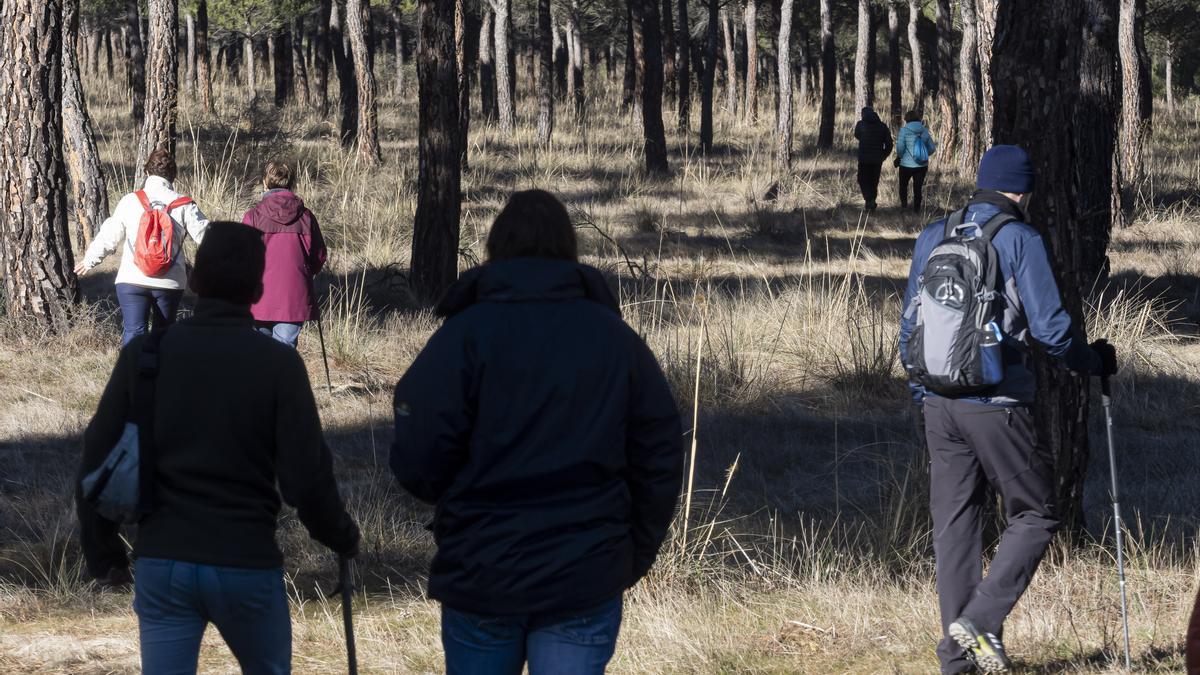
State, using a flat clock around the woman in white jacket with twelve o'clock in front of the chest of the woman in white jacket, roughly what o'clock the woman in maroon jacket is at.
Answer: The woman in maroon jacket is roughly at 4 o'clock from the woman in white jacket.

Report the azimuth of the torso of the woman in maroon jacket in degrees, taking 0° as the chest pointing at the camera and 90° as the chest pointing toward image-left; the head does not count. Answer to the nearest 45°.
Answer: approximately 180°

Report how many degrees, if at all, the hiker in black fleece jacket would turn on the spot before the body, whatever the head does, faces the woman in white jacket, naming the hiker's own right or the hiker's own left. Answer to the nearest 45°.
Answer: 0° — they already face them

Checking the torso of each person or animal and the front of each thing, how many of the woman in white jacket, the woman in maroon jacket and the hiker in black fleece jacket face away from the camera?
3

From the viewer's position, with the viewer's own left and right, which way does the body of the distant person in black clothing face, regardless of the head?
facing away from the viewer

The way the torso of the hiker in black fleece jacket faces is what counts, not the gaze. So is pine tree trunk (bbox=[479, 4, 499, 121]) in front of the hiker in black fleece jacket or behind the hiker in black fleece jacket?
in front

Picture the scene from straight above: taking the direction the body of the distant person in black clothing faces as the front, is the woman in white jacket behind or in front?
behind

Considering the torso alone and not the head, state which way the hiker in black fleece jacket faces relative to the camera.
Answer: away from the camera

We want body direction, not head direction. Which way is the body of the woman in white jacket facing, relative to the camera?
away from the camera

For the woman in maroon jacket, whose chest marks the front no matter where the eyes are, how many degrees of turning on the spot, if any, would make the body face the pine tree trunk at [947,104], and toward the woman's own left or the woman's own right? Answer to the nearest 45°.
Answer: approximately 45° to the woman's own right

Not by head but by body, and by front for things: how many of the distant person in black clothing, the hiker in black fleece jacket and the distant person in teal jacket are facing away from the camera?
3

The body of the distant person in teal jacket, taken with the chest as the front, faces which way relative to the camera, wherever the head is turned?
away from the camera

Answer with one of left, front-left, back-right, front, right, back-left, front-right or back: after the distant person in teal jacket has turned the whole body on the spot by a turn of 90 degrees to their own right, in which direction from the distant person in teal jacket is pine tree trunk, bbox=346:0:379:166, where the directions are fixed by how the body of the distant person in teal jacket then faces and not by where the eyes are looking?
back

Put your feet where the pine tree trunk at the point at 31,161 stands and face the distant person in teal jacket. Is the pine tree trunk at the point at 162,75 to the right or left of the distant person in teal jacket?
left

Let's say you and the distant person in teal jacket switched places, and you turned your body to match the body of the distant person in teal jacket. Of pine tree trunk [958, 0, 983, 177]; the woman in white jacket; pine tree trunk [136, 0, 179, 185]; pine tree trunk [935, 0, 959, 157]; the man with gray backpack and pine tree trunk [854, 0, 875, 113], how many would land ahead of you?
3

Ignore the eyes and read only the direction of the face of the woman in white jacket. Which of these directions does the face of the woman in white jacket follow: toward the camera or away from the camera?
away from the camera

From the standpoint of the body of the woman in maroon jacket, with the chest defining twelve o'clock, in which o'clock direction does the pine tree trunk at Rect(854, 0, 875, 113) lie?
The pine tree trunk is roughly at 1 o'clock from the woman in maroon jacket.
